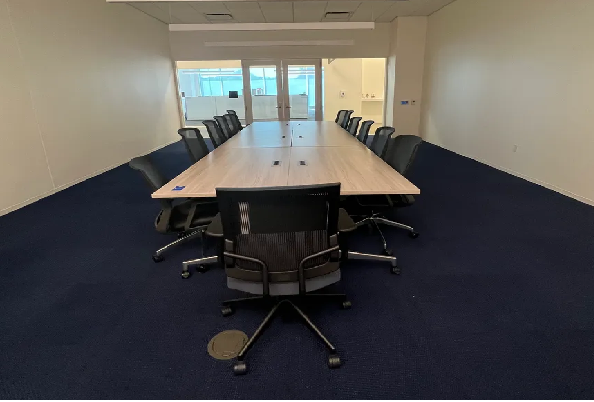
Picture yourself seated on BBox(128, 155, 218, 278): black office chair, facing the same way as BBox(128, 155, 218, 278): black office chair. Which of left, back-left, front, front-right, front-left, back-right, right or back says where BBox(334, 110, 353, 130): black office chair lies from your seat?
front-left

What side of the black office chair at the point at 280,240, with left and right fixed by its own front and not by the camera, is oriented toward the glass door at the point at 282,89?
front

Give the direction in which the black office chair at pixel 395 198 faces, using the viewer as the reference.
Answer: facing the viewer and to the left of the viewer

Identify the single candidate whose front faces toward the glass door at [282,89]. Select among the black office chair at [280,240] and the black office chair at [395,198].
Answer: the black office chair at [280,240]

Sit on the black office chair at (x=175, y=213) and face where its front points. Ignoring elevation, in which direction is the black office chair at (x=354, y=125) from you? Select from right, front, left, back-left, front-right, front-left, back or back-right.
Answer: front-left

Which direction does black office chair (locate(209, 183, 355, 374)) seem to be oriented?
away from the camera

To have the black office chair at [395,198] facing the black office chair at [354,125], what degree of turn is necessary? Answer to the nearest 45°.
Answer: approximately 135° to its right

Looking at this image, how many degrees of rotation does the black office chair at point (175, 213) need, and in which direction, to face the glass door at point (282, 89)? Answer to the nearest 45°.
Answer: approximately 45° to its left

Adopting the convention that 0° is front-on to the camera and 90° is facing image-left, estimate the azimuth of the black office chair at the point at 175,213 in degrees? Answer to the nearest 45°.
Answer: approximately 270°

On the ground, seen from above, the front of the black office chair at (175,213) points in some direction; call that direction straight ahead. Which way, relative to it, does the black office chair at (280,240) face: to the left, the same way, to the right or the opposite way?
to the left

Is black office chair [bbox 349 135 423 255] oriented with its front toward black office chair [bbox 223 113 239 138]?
no

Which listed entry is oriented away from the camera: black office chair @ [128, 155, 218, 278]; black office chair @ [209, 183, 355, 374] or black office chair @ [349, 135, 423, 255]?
black office chair @ [209, 183, 355, 374]

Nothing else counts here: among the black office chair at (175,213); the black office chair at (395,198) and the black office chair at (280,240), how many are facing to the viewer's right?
1

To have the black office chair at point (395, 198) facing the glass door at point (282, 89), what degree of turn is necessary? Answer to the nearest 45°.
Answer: approximately 90° to its right

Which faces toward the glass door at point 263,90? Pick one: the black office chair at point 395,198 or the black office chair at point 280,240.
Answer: the black office chair at point 280,240

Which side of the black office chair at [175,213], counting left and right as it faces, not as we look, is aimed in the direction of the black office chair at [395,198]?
front

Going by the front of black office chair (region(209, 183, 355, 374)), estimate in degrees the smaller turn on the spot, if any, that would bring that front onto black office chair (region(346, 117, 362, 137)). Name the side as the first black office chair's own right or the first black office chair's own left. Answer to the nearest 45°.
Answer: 0° — it already faces it

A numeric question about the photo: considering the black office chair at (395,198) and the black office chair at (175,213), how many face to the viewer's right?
1

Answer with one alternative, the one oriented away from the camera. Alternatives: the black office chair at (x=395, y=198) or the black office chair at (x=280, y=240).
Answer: the black office chair at (x=280, y=240)

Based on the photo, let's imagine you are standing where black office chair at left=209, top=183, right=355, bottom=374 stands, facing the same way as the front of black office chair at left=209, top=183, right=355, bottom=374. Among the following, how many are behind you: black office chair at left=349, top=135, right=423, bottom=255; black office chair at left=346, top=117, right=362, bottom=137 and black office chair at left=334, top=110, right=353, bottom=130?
0
